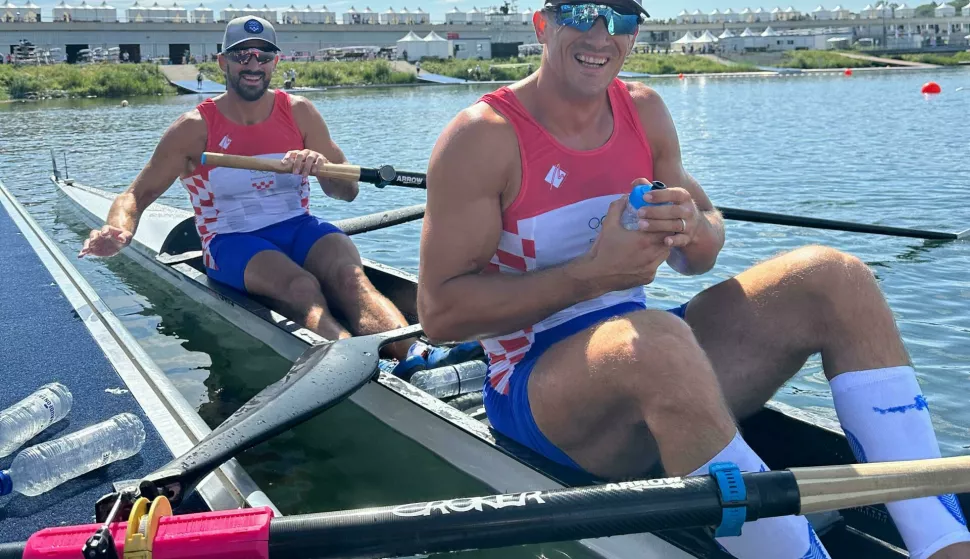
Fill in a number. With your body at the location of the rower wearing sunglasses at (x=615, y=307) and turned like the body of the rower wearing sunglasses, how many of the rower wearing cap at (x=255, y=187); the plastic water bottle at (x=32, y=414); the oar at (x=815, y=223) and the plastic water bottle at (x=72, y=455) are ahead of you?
0

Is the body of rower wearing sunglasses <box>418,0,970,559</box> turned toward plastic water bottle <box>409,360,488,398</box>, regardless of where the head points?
no

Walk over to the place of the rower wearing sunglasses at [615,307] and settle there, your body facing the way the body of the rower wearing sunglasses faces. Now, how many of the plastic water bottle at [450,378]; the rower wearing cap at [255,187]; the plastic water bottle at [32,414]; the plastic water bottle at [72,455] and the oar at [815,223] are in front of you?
0

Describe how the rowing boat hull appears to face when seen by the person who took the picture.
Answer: facing away from the viewer and to the left of the viewer

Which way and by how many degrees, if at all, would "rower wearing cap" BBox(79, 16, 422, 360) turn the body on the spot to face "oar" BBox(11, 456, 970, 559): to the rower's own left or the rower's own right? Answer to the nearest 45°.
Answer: approximately 45° to the rower's own right

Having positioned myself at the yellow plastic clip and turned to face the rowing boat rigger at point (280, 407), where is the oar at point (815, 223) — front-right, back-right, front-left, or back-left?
front-right

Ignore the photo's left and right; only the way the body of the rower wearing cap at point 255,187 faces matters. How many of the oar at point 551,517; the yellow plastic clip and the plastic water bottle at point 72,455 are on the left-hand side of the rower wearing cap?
0

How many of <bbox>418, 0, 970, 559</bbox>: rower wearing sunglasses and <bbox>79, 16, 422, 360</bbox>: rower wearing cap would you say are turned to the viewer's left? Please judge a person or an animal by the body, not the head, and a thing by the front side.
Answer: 0

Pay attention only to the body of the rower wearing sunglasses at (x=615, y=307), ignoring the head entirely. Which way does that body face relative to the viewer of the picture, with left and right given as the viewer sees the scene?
facing the viewer and to the right of the viewer

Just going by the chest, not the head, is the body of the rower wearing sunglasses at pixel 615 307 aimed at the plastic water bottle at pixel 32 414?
no
